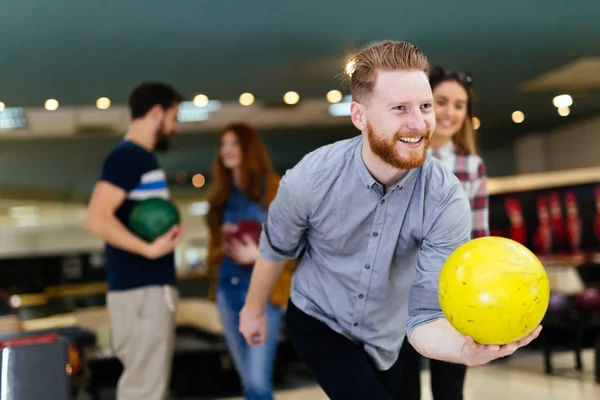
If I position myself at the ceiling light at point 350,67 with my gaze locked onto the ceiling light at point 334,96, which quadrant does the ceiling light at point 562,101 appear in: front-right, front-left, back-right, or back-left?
front-right

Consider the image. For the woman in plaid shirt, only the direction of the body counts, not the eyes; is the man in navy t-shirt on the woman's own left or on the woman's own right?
on the woman's own right

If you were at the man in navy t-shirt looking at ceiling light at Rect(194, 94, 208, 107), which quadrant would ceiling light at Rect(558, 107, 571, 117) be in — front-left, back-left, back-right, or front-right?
front-right

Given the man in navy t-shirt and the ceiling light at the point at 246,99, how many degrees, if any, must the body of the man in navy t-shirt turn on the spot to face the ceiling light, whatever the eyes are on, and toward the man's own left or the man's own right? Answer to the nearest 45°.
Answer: approximately 90° to the man's own left

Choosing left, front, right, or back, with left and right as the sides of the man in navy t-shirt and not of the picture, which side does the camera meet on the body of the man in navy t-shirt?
right

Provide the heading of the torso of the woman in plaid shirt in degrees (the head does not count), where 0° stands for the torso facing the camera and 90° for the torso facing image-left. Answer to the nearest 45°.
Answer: approximately 45°

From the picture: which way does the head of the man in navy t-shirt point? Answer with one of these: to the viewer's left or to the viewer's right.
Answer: to the viewer's right

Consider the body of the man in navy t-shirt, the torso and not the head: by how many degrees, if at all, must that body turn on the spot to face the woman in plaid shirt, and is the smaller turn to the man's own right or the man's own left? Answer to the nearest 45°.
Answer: approximately 45° to the man's own right

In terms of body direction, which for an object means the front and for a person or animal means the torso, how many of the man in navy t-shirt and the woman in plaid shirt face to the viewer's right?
1

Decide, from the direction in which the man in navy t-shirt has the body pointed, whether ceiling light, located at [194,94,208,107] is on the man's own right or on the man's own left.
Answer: on the man's own left

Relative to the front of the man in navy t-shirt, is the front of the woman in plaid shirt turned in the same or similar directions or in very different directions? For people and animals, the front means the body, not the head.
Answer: very different directions

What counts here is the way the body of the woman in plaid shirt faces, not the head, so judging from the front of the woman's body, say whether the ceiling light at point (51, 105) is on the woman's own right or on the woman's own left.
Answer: on the woman's own right
